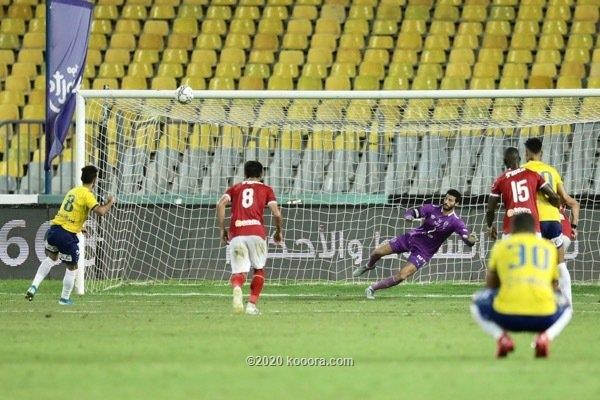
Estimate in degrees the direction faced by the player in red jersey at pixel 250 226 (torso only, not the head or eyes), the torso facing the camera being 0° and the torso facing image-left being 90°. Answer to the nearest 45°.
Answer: approximately 180°

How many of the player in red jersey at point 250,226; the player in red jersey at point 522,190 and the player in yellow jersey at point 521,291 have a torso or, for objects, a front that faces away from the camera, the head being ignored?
3

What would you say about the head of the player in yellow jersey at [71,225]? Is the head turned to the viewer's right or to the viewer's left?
to the viewer's right

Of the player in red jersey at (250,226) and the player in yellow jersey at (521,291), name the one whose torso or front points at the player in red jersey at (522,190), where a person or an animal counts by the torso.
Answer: the player in yellow jersey

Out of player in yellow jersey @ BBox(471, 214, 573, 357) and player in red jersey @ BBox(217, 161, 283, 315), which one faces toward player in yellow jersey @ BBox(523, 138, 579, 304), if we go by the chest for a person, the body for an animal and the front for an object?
player in yellow jersey @ BBox(471, 214, 573, 357)

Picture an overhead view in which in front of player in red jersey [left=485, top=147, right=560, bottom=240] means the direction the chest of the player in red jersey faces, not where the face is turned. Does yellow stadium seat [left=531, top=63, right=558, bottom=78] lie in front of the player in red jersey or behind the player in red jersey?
in front

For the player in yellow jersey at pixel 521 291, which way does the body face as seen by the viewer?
away from the camera

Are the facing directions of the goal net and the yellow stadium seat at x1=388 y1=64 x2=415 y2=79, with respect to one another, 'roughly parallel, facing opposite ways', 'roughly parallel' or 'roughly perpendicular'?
roughly parallel

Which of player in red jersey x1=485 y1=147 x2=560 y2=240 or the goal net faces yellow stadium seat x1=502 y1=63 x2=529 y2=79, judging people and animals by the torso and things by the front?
the player in red jersey

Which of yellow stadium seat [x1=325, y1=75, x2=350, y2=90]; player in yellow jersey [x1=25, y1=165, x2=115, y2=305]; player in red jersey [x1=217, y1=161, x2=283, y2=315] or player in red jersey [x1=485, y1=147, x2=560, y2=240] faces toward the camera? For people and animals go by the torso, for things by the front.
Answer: the yellow stadium seat

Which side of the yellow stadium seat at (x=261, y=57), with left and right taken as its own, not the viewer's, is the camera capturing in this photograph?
front

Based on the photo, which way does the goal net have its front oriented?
toward the camera

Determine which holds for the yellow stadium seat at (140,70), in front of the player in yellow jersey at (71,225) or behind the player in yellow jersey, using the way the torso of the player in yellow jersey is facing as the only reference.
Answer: in front

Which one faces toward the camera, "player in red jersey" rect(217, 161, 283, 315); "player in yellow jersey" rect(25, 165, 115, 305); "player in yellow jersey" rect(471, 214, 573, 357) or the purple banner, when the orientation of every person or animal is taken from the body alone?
the purple banner

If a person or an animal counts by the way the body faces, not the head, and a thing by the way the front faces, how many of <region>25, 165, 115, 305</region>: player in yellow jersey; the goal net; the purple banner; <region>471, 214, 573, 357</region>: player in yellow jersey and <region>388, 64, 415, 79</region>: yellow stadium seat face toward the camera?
3

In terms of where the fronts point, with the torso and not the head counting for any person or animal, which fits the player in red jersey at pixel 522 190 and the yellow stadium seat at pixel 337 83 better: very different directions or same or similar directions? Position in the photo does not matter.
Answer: very different directions
